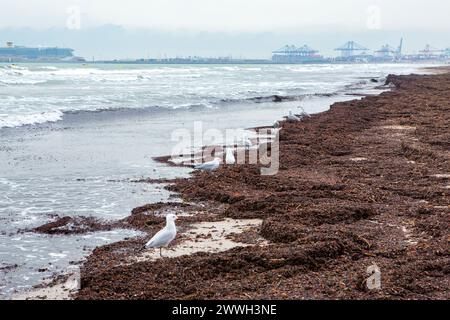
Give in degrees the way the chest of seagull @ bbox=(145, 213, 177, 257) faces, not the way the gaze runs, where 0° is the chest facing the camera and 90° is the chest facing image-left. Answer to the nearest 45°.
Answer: approximately 270°

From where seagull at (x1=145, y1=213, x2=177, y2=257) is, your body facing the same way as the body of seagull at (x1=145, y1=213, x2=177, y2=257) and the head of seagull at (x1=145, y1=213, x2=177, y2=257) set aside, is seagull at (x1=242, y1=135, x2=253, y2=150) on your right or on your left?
on your left
